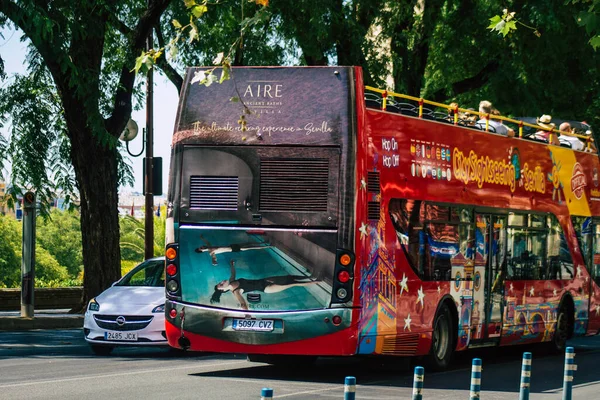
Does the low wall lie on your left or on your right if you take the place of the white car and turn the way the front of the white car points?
on your right

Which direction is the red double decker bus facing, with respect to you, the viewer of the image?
facing away from the viewer and to the right of the viewer

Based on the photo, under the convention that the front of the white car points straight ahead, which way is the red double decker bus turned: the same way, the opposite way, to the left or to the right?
the opposite way

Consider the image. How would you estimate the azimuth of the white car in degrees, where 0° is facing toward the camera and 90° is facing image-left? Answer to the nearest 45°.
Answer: approximately 45°

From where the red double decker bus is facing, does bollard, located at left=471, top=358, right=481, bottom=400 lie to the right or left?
on its right

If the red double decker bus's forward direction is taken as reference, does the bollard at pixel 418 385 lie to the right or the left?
on its right

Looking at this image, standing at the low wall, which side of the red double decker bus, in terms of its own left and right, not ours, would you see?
left

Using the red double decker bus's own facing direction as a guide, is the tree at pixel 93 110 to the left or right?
on its left

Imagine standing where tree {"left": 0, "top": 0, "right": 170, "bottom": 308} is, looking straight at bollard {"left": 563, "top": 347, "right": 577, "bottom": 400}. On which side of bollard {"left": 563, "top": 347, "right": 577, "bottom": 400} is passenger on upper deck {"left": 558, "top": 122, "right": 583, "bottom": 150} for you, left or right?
left

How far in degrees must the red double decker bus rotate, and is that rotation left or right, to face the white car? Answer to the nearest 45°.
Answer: approximately 90° to its left
